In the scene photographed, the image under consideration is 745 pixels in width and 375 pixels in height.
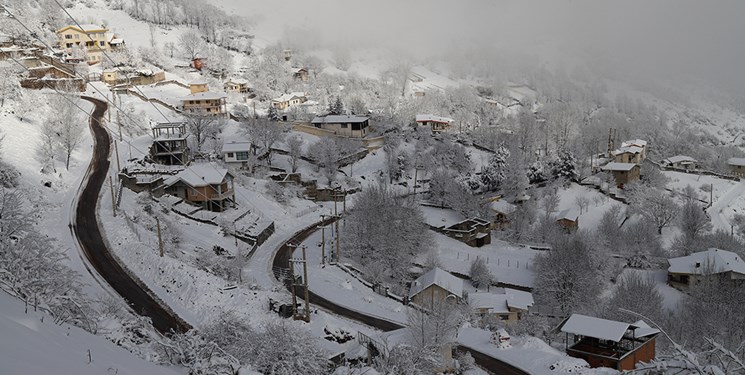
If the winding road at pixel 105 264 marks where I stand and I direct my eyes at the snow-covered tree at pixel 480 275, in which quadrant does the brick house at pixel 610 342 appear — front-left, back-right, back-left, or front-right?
front-right

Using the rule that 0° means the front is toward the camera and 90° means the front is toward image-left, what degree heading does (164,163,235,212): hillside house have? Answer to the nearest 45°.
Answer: approximately 315°

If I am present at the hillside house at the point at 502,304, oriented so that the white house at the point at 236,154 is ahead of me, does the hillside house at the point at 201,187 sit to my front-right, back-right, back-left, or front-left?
front-left

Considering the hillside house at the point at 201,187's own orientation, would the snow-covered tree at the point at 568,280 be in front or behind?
in front

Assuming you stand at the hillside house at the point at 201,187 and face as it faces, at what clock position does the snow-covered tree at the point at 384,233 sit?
The snow-covered tree is roughly at 11 o'clock from the hillside house.

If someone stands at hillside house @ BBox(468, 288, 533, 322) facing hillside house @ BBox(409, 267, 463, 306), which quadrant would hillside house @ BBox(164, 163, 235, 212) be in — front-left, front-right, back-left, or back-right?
front-right

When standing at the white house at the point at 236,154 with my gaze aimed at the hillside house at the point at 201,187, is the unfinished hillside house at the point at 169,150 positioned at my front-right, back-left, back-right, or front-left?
front-right

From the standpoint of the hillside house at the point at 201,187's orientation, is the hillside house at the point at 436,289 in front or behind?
in front

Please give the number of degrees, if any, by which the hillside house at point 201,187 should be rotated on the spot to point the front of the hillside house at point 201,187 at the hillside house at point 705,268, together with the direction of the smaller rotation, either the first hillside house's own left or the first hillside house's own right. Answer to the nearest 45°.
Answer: approximately 45° to the first hillside house's own left
